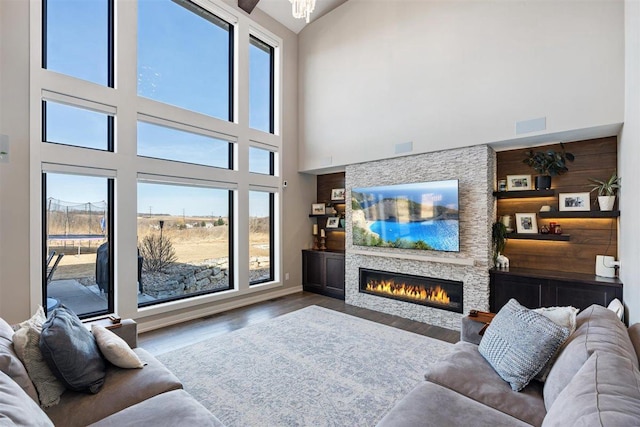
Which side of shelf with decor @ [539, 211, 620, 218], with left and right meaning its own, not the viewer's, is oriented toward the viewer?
front

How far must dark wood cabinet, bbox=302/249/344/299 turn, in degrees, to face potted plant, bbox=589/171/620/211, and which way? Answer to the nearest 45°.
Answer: approximately 90° to its left

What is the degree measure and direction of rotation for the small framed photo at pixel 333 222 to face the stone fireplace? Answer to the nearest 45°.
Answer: approximately 90° to its left

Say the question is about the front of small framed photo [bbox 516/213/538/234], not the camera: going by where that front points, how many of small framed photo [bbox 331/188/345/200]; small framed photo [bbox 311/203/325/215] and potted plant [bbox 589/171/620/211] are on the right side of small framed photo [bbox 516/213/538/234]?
2

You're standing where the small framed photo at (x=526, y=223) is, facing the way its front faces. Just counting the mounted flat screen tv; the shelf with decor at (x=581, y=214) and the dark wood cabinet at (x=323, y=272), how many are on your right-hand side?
2

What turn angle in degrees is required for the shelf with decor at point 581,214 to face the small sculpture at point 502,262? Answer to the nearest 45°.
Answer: approximately 90° to its right

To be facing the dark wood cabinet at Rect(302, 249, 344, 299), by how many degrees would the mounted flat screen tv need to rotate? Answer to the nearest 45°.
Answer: approximately 90° to its right

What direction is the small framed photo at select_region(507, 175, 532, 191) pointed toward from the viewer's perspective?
toward the camera

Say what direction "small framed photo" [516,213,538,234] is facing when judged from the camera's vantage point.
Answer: facing the viewer

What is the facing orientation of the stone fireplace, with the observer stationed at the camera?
facing the viewer and to the left of the viewer

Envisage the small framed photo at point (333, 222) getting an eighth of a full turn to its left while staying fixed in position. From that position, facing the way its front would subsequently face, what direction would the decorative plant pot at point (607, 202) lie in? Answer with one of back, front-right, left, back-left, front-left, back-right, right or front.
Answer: front-left
